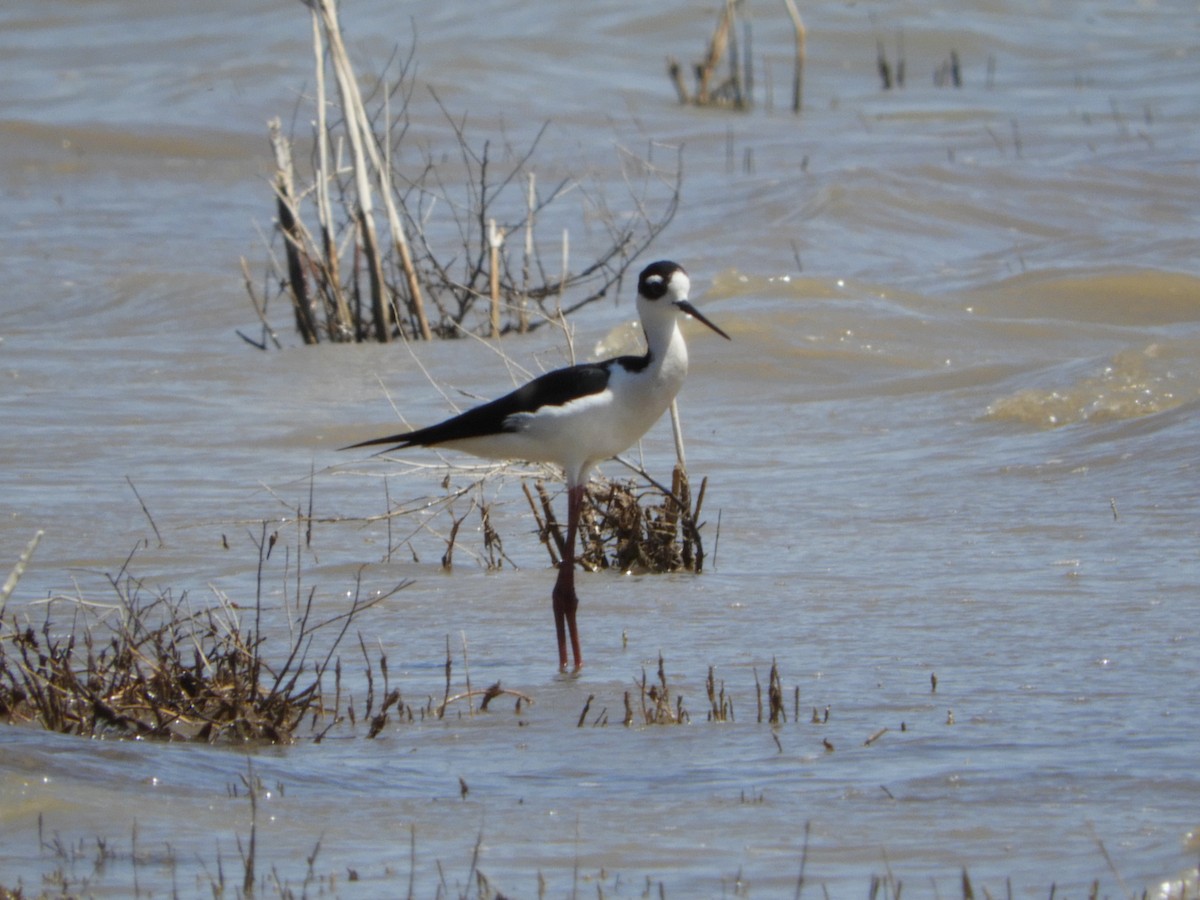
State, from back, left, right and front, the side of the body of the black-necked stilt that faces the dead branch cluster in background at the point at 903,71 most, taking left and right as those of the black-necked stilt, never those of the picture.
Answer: left

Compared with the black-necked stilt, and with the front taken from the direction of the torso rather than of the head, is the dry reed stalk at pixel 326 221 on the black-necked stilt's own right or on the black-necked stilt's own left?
on the black-necked stilt's own left

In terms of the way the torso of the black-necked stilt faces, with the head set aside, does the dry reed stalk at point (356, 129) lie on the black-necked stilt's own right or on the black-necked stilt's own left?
on the black-necked stilt's own left

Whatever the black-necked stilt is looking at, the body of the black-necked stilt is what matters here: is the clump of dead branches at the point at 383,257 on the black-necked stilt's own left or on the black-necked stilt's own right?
on the black-necked stilt's own left

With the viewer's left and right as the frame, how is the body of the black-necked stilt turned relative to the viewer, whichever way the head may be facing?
facing to the right of the viewer

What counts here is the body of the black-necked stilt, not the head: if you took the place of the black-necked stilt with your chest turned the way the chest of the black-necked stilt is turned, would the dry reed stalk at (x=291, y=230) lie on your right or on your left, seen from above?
on your left

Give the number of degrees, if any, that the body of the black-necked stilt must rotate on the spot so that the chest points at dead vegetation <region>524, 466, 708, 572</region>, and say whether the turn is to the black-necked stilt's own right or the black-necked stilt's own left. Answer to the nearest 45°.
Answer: approximately 90° to the black-necked stilt's own left

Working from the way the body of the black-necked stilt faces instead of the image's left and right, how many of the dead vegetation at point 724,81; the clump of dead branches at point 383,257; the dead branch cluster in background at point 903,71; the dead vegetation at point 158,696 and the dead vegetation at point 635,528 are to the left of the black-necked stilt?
4
